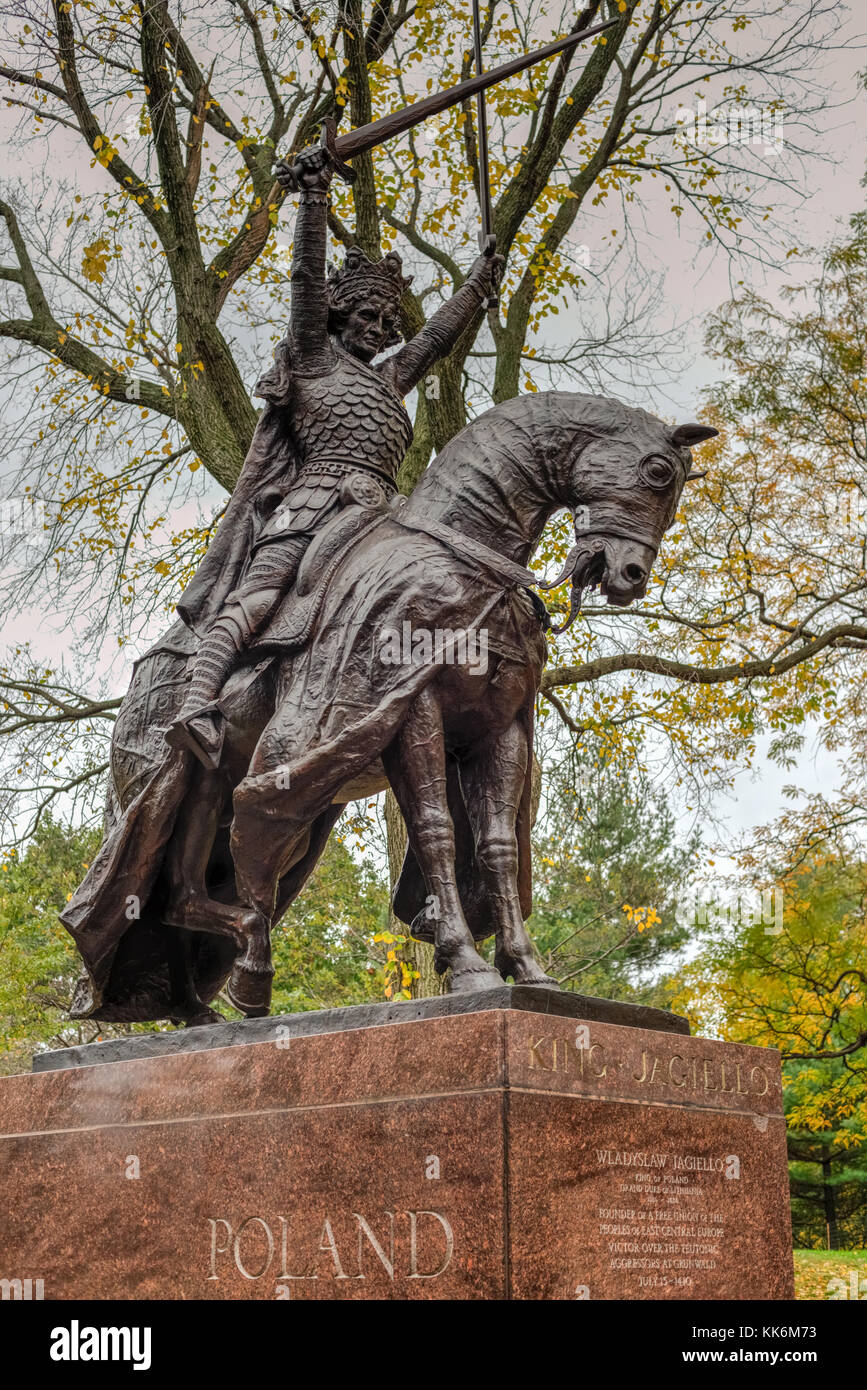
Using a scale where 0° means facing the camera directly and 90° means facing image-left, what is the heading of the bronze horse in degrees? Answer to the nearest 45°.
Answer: approximately 315°
